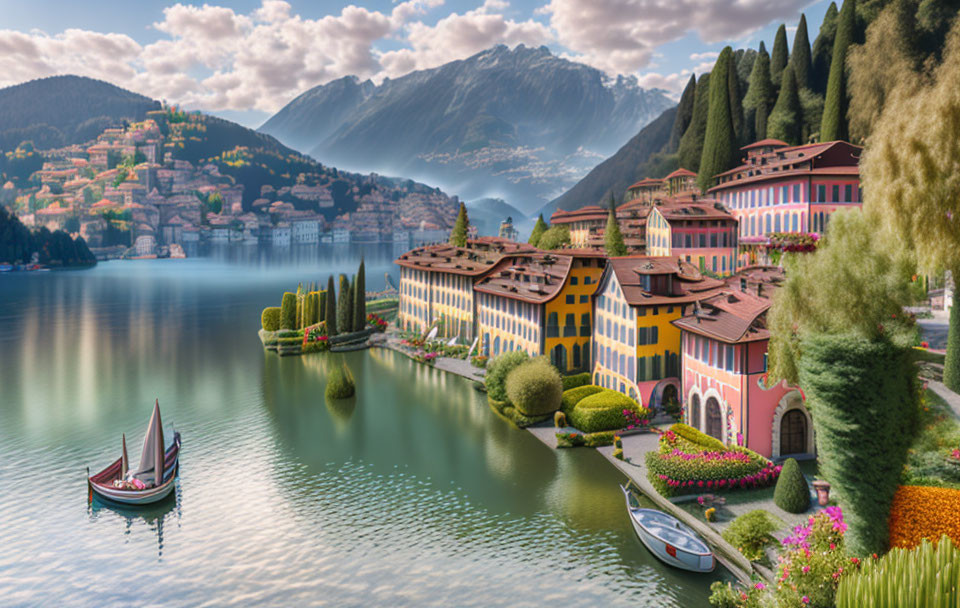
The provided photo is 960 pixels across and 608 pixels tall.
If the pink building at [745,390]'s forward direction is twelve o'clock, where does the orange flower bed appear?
The orange flower bed is roughly at 10 o'clock from the pink building.

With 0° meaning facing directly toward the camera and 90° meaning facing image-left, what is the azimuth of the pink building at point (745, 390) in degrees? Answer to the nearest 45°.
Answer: approximately 45°

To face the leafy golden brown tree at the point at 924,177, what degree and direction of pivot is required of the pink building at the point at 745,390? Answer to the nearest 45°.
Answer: approximately 90° to its left

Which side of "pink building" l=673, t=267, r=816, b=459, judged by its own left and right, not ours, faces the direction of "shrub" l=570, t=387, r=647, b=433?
right

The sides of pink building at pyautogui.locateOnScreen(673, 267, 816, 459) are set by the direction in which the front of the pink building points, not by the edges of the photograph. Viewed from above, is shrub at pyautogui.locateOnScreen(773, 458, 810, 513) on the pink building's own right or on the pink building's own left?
on the pink building's own left

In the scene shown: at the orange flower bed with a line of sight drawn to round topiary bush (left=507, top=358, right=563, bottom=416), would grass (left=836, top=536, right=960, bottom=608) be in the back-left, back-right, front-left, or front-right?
back-left

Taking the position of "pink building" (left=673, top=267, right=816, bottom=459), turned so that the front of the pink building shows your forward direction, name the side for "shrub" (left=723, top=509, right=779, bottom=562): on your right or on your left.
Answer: on your left
